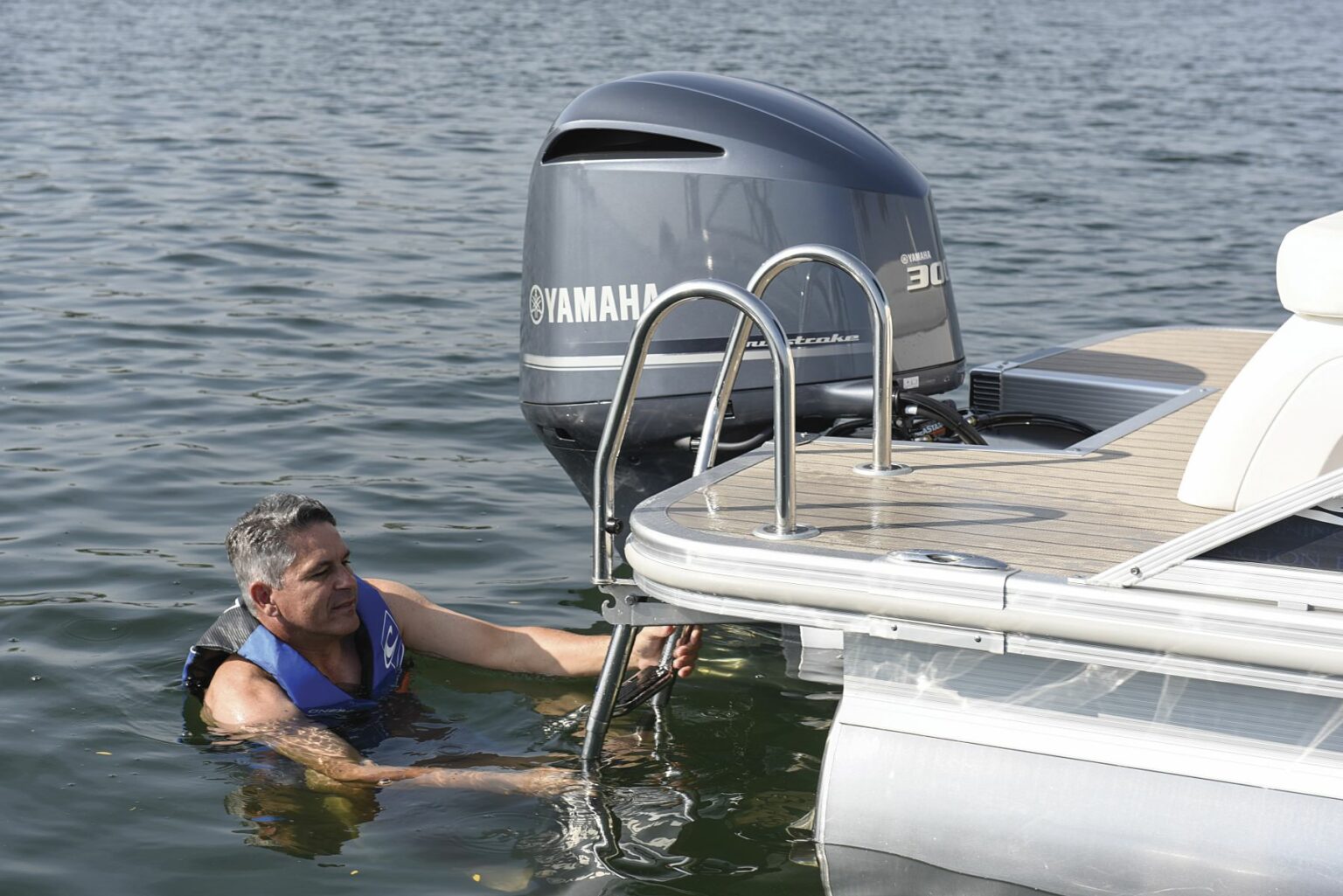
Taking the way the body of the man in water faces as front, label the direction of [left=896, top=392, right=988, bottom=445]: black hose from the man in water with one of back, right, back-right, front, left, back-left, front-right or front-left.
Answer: front-left

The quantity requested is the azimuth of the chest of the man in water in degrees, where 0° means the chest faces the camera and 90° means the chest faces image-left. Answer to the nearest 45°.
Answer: approximately 315°

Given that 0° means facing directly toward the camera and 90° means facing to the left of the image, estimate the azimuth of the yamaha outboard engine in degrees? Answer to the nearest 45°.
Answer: approximately 315°

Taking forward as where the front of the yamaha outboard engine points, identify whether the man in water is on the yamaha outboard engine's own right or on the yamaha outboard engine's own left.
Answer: on the yamaha outboard engine's own right

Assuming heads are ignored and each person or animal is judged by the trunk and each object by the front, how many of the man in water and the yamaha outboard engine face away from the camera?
0

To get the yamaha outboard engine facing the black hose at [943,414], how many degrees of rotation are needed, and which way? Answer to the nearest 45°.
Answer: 0° — it already faces it

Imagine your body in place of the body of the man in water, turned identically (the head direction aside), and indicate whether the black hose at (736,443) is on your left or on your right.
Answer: on your left

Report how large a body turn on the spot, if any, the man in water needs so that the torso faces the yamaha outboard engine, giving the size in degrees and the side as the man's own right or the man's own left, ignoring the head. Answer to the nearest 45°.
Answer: approximately 90° to the man's own left
